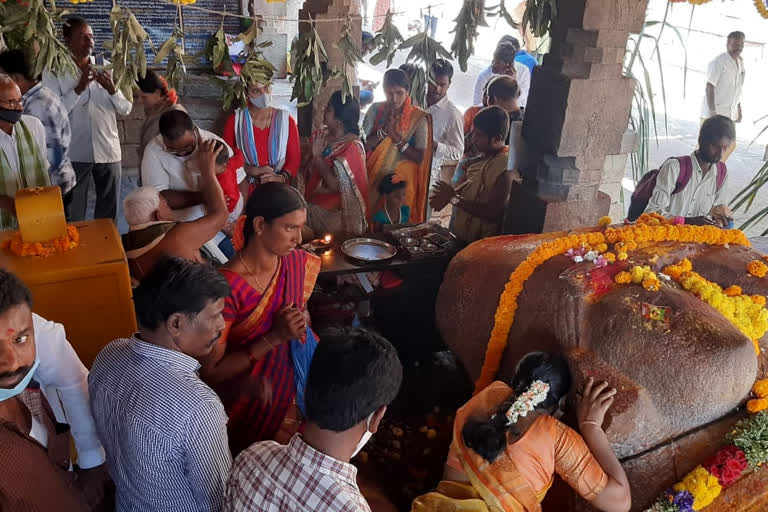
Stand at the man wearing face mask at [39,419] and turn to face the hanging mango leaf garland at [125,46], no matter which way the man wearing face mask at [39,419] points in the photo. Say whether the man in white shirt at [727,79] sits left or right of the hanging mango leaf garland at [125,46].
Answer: right

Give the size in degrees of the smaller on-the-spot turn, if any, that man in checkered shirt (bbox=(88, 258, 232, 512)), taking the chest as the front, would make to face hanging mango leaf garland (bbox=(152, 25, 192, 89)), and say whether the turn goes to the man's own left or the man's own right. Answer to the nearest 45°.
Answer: approximately 45° to the man's own left

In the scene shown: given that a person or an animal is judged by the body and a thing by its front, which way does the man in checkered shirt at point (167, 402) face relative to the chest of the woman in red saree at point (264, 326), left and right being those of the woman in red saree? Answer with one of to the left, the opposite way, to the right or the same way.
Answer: to the left

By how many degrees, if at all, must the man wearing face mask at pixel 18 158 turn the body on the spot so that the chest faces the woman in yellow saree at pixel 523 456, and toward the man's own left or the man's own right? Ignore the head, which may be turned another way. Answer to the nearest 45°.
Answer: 0° — they already face them

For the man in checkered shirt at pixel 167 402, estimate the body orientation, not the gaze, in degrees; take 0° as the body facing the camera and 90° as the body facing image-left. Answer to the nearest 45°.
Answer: approximately 225°

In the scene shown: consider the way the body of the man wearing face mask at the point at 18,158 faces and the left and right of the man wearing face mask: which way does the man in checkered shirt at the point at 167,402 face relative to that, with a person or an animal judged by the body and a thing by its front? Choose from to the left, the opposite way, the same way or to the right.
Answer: to the left

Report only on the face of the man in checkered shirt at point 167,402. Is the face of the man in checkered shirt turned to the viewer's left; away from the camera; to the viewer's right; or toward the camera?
to the viewer's right
